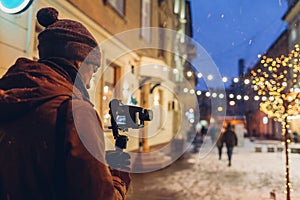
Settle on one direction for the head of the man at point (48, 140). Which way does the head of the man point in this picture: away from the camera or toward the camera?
away from the camera

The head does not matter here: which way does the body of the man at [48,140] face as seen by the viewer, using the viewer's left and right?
facing away from the viewer and to the right of the viewer

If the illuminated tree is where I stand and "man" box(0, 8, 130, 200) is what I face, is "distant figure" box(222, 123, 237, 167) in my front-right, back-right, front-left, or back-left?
back-right

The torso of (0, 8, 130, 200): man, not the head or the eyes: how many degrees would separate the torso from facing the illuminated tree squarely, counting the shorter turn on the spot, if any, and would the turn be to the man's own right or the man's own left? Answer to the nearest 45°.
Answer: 0° — they already face it

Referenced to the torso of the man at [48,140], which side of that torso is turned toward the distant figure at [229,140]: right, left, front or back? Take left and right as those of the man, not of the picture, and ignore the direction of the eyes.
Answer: front
